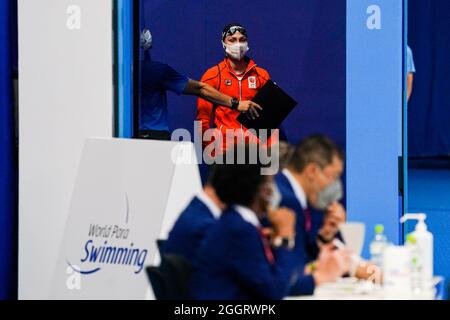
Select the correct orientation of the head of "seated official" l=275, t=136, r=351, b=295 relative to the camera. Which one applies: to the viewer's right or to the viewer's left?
to the viewer's right

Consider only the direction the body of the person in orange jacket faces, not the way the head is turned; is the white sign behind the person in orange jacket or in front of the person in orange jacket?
in front

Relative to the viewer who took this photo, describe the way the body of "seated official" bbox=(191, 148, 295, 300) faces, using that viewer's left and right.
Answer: facing to the right of the viewer

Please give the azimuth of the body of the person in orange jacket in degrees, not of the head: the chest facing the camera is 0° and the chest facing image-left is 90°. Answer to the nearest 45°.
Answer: approximately 0°

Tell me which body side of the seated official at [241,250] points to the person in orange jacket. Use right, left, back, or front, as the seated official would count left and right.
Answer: left

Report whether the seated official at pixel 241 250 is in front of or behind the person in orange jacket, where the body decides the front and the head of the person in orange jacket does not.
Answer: in front
